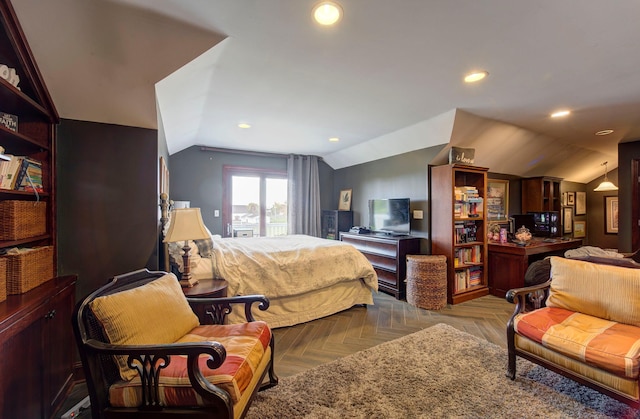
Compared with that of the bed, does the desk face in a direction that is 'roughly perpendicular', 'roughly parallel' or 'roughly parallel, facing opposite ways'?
roughly perpendicular

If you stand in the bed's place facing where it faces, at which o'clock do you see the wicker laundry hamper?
The wicker laundry hamper is roughly at 12 o'clock from the bed.

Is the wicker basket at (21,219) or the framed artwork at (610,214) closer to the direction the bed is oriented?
the framed artwork

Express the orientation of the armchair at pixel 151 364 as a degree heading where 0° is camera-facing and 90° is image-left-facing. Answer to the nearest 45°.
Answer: approximately 315°

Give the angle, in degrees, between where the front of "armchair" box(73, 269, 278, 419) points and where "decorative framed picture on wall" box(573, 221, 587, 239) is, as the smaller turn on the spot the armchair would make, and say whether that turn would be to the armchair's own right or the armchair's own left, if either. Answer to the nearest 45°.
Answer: approximately 45° to the armchair's own left

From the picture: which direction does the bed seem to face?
to the viewer's right

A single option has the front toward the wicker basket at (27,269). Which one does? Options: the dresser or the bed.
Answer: the dresser

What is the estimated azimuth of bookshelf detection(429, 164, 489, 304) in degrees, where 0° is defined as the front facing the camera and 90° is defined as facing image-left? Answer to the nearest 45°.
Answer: approximately 315°

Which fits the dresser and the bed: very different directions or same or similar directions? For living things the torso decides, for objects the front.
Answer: very different directions
